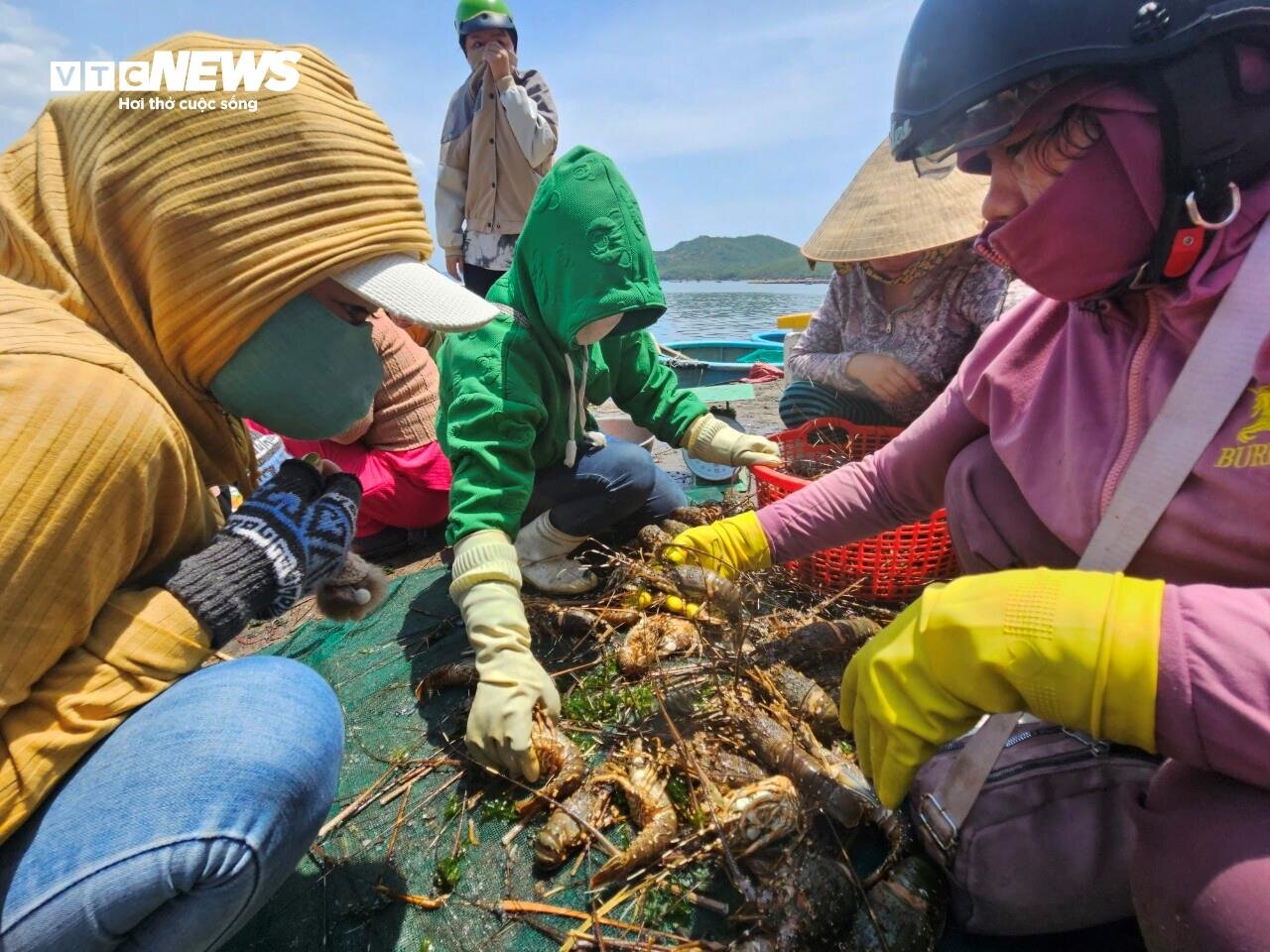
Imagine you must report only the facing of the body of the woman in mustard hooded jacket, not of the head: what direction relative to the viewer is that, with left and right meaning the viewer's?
facing to the right of the viewer

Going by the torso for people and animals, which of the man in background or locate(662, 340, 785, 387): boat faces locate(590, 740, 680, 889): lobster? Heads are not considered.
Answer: the man in background

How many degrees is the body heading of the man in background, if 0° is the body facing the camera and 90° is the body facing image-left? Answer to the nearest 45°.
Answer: approximately 0°

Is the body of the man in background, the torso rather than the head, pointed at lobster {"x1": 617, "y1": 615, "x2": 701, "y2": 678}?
yes

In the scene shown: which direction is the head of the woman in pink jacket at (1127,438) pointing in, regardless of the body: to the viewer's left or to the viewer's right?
to the viewer's left
